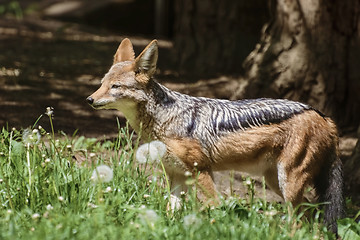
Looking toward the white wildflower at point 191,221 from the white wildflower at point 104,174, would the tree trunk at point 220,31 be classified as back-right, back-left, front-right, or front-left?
back-left

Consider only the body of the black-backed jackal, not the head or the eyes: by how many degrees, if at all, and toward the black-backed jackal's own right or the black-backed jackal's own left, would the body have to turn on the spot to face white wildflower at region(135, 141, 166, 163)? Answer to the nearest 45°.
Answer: approximately 45° to the black-backed jackal's own left

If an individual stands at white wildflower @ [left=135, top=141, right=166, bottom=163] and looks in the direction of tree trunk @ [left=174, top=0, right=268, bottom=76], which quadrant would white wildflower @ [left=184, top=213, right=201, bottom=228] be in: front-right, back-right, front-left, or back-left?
back-right

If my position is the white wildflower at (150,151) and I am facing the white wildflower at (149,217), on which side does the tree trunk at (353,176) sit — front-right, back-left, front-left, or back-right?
back-left

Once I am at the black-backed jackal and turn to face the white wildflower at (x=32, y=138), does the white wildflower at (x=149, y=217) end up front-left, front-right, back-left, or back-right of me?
front-left

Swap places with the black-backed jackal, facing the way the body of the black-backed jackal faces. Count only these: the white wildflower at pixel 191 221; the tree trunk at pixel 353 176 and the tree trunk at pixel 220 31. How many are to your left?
1

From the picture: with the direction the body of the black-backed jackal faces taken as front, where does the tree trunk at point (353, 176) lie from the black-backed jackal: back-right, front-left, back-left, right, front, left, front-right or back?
back-right

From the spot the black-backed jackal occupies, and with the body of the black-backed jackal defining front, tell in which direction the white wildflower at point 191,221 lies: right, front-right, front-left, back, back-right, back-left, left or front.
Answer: left

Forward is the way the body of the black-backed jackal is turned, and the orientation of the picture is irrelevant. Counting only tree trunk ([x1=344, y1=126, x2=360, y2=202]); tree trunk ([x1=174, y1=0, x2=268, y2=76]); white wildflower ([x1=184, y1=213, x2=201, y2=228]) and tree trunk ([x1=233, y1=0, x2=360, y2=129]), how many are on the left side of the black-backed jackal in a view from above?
1

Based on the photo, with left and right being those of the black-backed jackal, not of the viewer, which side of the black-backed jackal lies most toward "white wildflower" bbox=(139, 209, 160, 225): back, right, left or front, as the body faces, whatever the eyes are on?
left

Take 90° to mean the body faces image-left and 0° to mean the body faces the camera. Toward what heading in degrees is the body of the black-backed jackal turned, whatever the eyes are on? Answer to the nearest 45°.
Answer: approximately 90°

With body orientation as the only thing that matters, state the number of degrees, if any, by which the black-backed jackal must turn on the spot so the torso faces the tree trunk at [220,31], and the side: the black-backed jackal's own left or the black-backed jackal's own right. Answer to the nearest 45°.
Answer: approximately 90° to the black-backed jackal's own right
